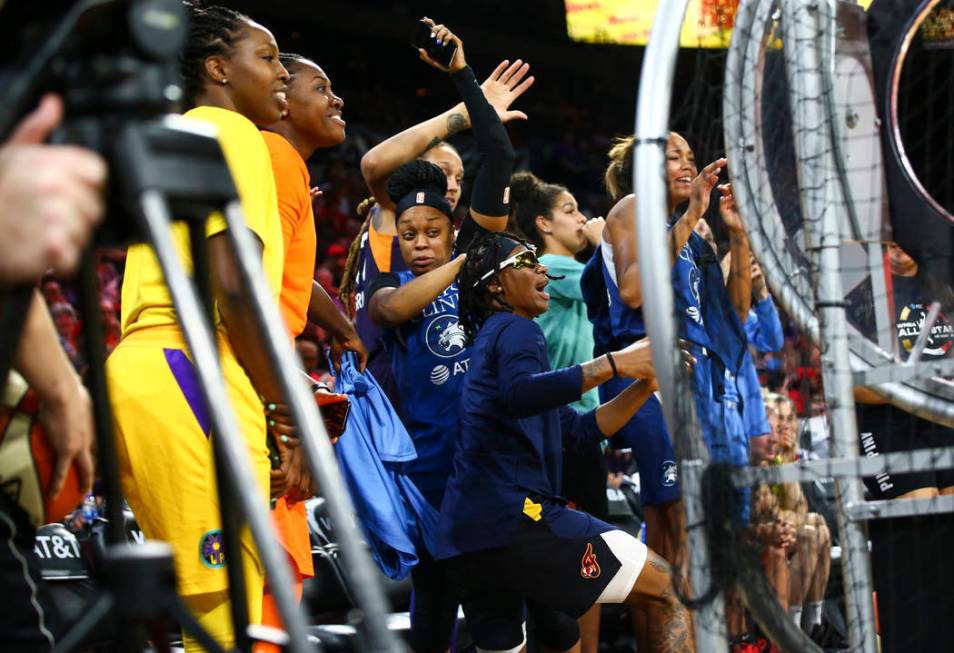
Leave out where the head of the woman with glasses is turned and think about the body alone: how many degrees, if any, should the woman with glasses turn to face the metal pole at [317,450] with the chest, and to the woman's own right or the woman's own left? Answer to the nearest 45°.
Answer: approximately 90° to the woman's own right

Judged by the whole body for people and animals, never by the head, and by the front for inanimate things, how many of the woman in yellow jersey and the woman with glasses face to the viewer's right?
2

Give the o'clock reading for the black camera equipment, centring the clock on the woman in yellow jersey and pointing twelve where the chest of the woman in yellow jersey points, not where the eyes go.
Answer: The black camera equipment is roughly at 3 o'clock from the woman in yellow jersey.

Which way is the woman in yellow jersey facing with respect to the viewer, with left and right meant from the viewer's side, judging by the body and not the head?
facing to the right of the viewer

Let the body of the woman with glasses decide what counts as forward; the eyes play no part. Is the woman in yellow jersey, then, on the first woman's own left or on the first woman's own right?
on the first woman's own right

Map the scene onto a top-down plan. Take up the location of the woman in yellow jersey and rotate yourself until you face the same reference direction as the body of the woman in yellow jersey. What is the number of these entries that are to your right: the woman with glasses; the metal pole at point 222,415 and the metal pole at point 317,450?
2

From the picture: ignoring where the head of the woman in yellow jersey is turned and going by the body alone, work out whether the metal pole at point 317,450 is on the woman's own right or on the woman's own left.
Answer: on the woman's own right

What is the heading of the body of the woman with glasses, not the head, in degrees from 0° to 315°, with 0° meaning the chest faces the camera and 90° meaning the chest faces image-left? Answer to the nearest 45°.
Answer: approximately 270°

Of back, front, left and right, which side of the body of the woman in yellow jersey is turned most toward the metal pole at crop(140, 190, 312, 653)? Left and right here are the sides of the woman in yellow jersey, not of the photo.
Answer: right
